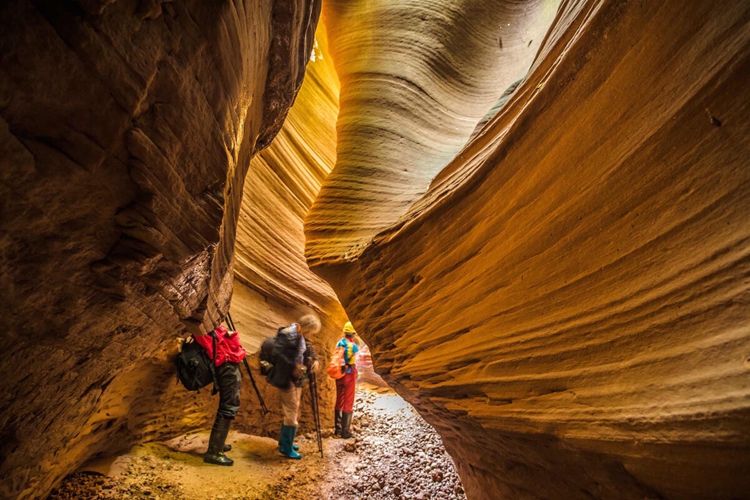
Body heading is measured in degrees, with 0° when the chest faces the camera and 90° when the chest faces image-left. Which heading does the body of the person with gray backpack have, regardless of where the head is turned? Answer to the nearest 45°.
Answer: approximately 270°

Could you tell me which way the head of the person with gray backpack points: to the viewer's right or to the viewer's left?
to the viewer's right

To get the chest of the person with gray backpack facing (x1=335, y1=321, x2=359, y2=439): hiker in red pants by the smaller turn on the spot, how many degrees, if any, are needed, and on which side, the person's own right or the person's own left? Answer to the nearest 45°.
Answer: approximately 45° to the person's own left
